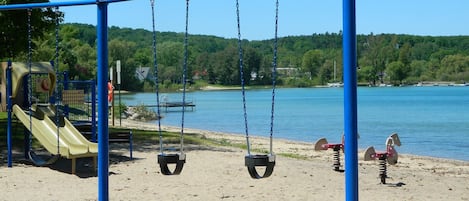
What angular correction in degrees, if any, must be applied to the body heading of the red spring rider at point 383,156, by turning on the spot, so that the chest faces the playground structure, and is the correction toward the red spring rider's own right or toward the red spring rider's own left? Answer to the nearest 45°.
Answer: approximately 180°

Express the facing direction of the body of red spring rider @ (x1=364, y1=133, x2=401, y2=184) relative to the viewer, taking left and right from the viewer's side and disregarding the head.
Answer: facing to the right of the viewer
